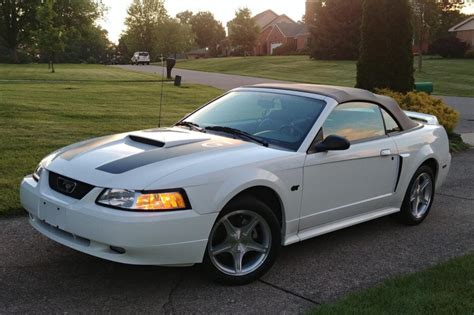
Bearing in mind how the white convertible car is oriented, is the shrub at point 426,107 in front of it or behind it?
behind

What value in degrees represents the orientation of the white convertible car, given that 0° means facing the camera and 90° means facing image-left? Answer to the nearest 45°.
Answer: approximately 45°

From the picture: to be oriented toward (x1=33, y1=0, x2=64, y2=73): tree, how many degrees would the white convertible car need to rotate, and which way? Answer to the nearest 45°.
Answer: approximately 135° to its right

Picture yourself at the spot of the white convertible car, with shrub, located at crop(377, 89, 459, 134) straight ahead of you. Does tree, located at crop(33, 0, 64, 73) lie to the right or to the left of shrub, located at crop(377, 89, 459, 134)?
left

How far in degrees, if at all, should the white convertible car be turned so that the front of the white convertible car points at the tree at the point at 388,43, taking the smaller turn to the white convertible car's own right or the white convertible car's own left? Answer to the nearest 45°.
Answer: approximately 135° to the white convertible car's own right
